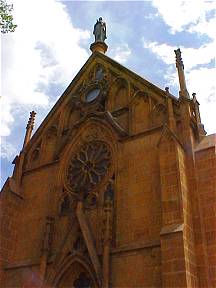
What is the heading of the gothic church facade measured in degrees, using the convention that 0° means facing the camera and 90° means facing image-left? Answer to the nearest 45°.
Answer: approximately 45°
